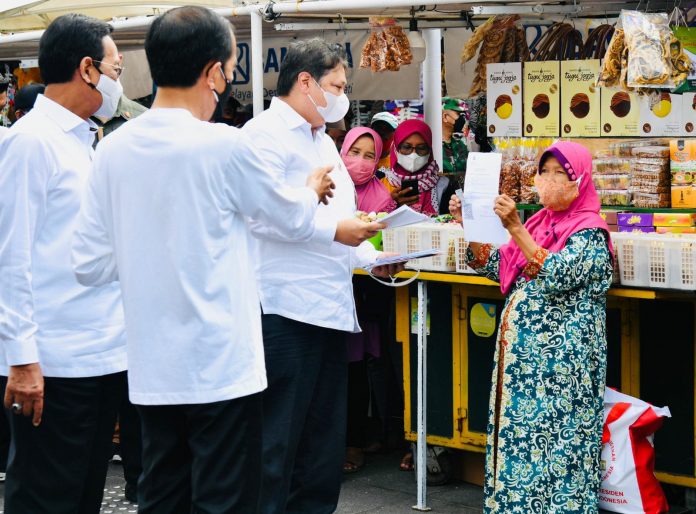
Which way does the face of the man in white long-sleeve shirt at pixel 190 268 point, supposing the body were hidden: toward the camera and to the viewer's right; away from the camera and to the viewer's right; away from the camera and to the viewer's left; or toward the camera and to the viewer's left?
away from the camera and to the viewer's right

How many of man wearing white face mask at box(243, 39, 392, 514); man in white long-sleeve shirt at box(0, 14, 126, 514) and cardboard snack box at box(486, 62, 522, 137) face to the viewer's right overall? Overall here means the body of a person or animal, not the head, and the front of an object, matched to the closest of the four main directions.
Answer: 2

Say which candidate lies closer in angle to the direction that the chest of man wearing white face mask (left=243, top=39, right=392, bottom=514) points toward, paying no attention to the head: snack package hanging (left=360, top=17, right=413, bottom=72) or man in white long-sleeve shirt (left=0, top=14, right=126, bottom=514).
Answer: the snack package hanging

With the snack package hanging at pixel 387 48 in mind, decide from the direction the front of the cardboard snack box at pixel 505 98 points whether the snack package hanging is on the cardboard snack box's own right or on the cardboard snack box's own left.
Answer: on the cardboard snack box's own right

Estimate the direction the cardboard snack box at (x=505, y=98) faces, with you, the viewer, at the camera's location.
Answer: facing the viewer

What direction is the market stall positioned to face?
toward the camera

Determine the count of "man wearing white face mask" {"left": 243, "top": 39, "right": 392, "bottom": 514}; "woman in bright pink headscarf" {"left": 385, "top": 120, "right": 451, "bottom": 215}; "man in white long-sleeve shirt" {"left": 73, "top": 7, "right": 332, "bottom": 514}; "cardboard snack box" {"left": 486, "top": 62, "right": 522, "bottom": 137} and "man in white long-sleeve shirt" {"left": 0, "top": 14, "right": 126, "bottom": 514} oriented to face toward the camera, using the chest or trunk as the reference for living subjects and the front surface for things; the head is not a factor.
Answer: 2

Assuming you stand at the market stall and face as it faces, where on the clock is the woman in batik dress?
The woman in batik dress is roughly at 1 o'clock from the market stall.

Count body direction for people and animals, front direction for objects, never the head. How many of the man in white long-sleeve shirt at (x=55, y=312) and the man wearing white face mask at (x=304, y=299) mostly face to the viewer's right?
2

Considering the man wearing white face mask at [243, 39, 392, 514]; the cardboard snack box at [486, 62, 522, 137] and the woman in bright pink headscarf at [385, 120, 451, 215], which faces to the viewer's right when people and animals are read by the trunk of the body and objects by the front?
the man wearing white face mask

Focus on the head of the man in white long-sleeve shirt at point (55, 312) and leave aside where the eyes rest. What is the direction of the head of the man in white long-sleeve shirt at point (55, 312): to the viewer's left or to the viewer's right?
to the viewer's right

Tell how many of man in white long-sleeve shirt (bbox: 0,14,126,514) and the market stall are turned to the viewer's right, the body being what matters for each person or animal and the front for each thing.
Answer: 1

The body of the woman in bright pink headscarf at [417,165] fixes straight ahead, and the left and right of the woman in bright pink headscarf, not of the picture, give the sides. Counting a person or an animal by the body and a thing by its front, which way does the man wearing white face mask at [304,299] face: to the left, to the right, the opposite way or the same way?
to the left

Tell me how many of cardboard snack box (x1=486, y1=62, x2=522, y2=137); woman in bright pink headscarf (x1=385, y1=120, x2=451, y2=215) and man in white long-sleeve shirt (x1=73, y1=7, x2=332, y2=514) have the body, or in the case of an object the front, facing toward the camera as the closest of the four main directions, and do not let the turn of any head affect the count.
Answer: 2

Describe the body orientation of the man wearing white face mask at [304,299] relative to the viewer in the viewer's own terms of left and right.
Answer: facing to the right of the viewer

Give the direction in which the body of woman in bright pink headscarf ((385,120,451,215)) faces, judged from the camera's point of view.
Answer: toward the camera

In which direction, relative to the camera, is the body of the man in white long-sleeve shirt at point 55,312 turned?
to the viewer's right
